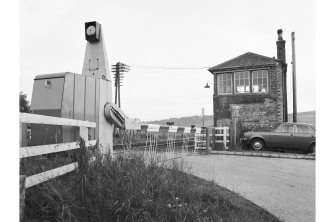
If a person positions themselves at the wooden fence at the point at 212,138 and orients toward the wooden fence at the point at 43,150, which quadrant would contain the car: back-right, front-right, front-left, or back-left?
back-left

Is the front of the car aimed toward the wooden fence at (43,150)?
no

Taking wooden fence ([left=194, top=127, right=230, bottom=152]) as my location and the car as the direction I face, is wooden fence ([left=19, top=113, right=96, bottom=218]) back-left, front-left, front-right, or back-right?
back-right

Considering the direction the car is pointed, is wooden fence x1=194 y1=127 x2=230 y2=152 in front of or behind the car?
in front

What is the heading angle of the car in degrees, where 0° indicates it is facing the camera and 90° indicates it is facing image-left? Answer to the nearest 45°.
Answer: approximately 90°

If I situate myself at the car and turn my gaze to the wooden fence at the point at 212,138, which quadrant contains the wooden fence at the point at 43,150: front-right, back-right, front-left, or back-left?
front-left
